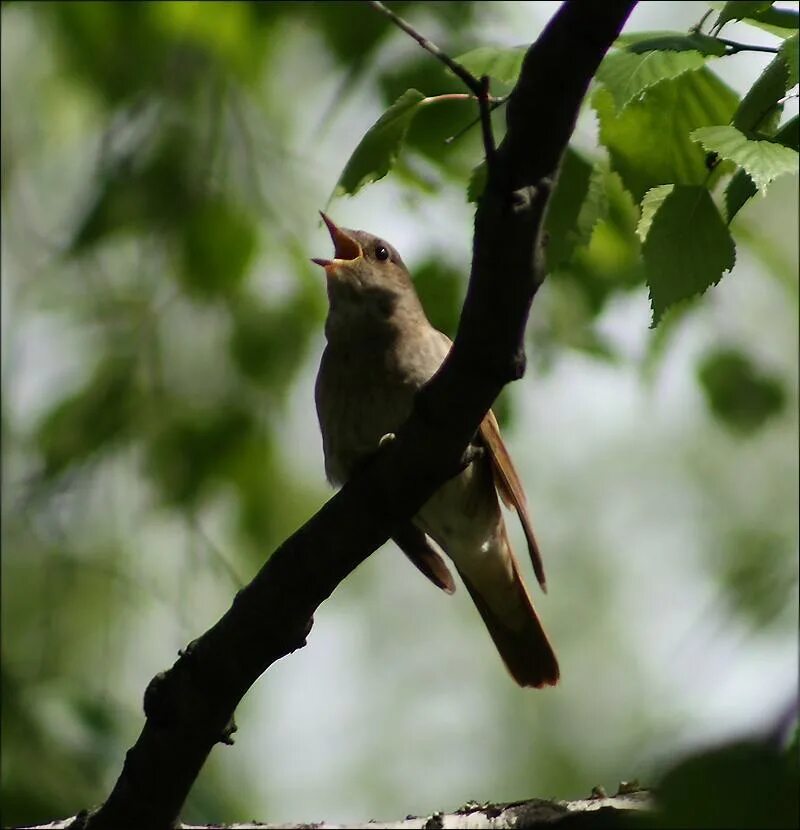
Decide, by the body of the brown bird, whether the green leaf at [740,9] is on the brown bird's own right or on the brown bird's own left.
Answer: on the brown bird's own left

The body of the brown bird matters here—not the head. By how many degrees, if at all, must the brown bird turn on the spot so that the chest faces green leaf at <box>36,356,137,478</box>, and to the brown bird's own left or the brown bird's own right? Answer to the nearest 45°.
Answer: approximately 90° to the brown bird's own right

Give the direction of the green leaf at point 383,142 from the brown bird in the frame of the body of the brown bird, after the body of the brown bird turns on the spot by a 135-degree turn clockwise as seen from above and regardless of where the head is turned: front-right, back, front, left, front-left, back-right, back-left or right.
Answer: back

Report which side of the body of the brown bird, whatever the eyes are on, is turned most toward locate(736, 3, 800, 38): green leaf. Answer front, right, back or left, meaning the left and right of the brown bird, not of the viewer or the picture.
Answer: left

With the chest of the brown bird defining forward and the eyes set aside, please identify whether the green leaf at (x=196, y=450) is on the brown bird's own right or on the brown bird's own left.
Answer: on the brown bird's own right

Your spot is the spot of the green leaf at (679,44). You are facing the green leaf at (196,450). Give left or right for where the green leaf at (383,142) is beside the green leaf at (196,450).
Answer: left

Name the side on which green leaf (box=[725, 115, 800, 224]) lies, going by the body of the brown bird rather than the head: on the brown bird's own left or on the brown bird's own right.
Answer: on the brown bird's own left

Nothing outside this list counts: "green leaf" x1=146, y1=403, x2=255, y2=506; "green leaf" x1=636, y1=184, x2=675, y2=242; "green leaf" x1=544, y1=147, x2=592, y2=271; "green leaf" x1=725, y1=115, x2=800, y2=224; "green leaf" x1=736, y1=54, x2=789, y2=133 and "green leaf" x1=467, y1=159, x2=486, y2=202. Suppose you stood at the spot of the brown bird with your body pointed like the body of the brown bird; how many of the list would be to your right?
1

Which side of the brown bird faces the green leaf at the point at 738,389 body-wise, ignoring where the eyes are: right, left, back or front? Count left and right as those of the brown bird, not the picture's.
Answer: back

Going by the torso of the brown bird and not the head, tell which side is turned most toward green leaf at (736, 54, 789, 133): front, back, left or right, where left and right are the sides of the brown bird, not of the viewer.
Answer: left

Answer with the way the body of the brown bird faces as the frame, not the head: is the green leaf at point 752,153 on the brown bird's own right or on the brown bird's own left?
on the brown bird's own left

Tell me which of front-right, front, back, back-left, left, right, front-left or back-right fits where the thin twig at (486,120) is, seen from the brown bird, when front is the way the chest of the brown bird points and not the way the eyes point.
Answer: front-left

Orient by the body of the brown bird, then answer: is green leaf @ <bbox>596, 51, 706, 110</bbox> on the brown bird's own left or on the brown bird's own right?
on the brown bird's own left

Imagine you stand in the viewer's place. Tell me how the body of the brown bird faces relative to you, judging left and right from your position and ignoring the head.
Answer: facing the viewer and to the left of the viewer
